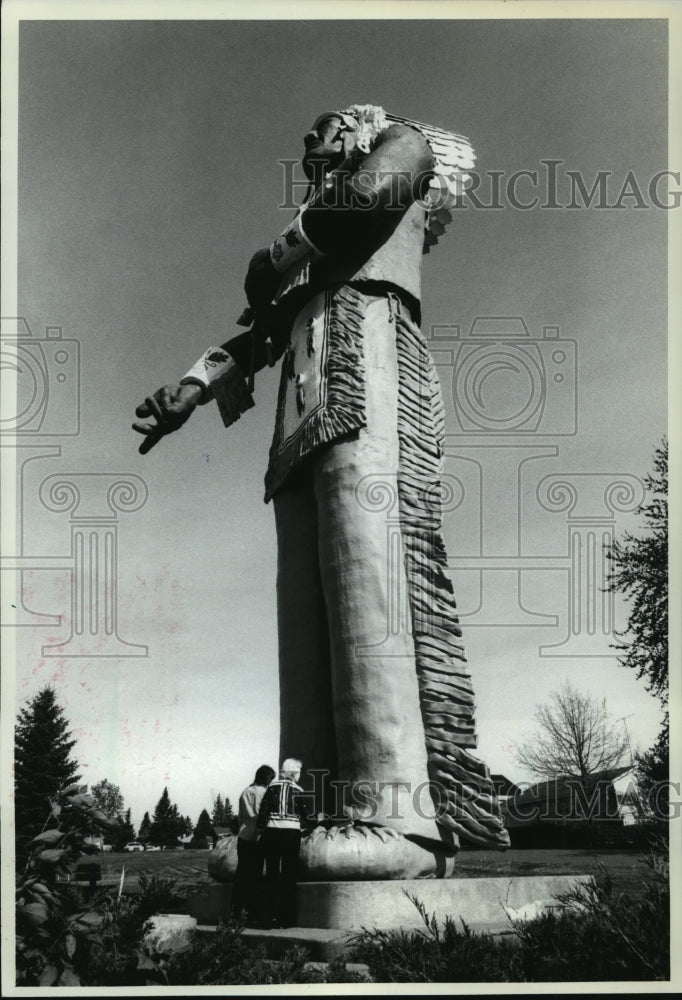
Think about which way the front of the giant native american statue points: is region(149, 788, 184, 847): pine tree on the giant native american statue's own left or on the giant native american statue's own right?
on the giant native american statue's own right

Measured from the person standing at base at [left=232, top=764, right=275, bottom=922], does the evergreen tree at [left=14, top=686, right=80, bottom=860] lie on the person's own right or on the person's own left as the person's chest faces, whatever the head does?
on the person's own left

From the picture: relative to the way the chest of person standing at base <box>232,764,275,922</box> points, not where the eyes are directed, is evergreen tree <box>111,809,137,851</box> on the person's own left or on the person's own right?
on the person's own left

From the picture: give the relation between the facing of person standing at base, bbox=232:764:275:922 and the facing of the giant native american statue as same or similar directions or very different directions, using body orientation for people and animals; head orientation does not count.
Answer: very different directions

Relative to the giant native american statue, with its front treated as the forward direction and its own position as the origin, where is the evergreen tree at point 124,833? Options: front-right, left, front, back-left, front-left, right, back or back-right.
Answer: right

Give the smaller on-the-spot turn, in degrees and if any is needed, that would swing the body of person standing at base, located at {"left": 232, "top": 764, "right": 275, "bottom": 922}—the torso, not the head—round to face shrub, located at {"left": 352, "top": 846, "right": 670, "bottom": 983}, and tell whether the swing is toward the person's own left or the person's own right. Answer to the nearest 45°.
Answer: approximately 90° to the person's own right

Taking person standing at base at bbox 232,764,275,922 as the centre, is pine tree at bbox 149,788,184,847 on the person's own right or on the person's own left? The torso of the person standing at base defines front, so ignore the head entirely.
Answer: on the person's own left

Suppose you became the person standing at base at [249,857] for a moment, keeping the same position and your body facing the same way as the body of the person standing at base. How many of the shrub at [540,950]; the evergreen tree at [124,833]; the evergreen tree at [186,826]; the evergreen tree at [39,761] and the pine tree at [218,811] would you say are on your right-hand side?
1

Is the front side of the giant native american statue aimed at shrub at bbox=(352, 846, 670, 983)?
no

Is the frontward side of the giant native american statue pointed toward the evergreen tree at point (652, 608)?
no

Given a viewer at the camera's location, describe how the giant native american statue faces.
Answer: facing the viewer and to the left of the viewer

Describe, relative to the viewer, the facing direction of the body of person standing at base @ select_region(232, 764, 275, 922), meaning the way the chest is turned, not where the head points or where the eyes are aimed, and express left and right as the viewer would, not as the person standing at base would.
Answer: facing away from the viewer and to the right of the viewer
